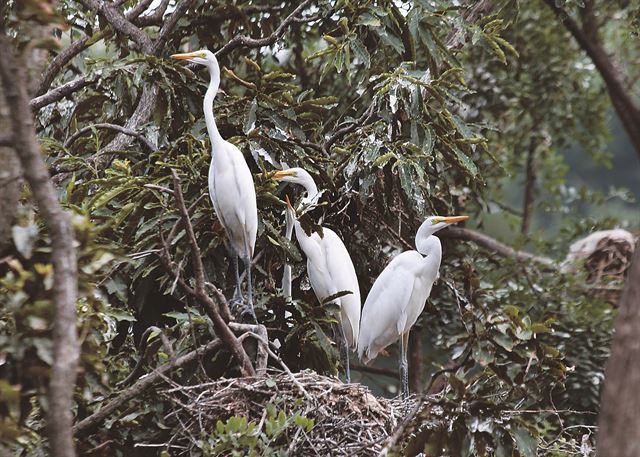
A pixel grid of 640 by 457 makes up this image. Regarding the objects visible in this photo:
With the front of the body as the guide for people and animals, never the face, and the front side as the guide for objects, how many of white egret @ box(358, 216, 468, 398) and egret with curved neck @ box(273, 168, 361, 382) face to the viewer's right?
1

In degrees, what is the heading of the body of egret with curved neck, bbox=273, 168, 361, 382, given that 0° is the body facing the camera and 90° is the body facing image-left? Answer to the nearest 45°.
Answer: approximately 90°

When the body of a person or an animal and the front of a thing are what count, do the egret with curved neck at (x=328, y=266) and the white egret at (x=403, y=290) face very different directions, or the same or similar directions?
very different directions

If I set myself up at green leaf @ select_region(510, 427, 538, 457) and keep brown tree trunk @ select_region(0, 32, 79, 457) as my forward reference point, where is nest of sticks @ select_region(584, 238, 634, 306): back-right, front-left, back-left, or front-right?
back-right

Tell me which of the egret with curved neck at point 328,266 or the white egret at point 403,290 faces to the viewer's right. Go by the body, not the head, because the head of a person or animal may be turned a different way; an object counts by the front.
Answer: the white egret

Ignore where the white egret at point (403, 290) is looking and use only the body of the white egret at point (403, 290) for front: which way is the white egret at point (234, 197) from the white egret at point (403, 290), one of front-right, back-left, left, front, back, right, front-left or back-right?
back-right

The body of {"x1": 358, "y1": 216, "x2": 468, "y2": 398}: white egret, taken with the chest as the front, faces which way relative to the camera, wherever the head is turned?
to the viewer's right
